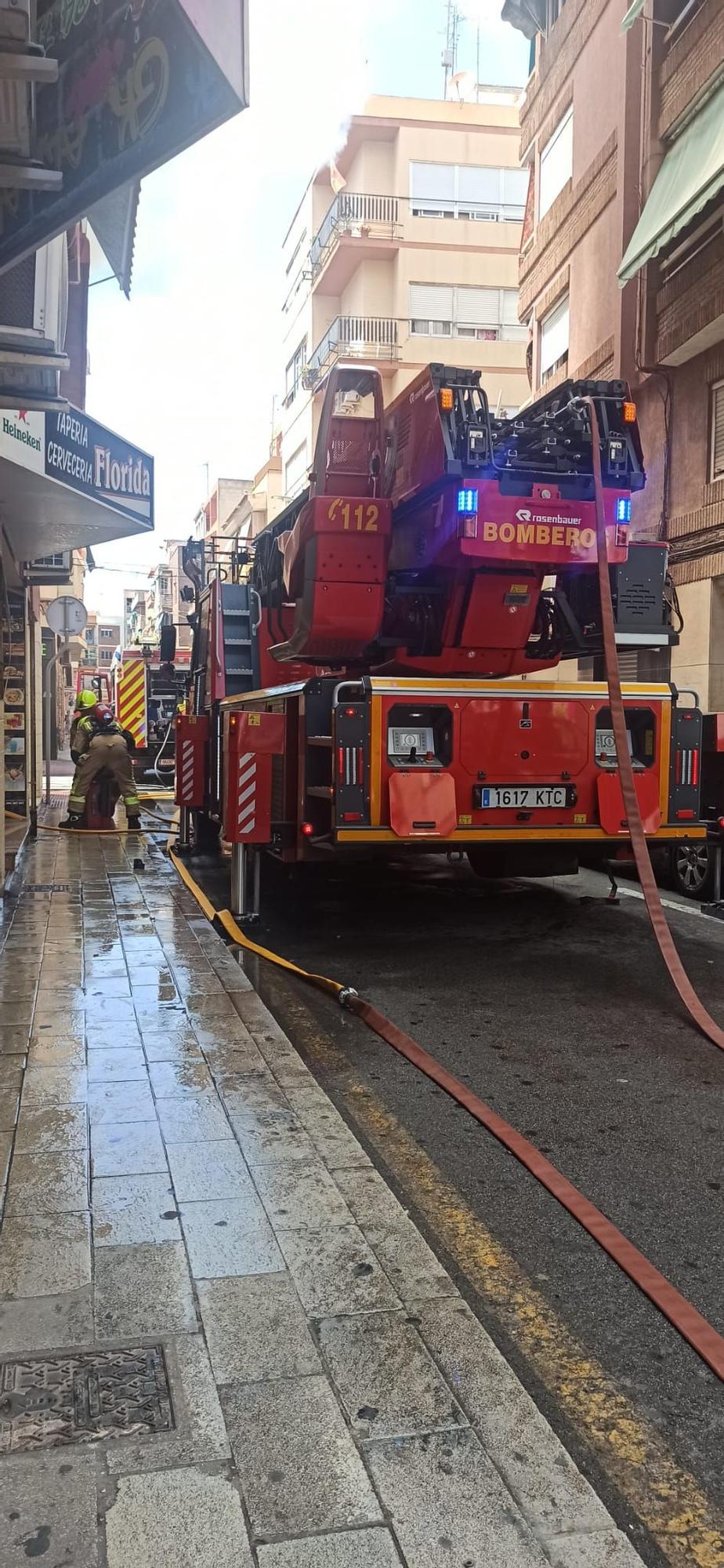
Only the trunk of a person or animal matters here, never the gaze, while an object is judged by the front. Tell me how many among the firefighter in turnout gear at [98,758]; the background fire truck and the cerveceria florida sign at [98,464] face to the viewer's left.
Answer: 0

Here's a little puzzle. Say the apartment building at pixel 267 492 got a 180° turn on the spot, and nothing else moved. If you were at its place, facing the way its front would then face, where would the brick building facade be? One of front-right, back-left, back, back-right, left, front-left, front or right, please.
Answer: right

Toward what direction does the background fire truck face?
away from the camera

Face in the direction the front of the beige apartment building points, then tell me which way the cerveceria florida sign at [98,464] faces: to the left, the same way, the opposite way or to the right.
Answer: to the left

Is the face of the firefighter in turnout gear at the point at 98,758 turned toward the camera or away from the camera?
away from the camera

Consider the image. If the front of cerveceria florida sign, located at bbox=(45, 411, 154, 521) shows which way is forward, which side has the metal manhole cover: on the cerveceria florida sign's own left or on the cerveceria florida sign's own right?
on the cerveceria florida sign's own right

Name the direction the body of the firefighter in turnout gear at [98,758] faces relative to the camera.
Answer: away from the camera

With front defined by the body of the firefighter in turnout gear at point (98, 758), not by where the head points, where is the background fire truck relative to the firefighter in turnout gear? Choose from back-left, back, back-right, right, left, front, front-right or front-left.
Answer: front

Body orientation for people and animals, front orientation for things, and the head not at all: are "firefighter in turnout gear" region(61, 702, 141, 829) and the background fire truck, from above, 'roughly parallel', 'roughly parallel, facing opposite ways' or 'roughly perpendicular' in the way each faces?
roughly parallel

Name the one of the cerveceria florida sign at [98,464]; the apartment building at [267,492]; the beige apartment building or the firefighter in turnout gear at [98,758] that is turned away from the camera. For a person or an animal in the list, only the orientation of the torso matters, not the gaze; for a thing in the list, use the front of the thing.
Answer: the firefighter in turnout gear

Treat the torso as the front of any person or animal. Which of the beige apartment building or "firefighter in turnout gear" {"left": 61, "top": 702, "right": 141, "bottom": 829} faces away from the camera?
the firefighter in turnout gear

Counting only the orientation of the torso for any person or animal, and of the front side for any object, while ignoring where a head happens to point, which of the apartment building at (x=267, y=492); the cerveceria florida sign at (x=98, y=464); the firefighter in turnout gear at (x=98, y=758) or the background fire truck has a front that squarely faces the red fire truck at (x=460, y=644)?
the cerveceria florida sign

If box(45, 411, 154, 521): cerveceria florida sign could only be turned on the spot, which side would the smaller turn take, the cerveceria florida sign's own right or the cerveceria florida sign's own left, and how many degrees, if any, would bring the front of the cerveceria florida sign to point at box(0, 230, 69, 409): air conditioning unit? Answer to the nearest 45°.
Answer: approximately 45° to the cerveceria florida sign's own right
